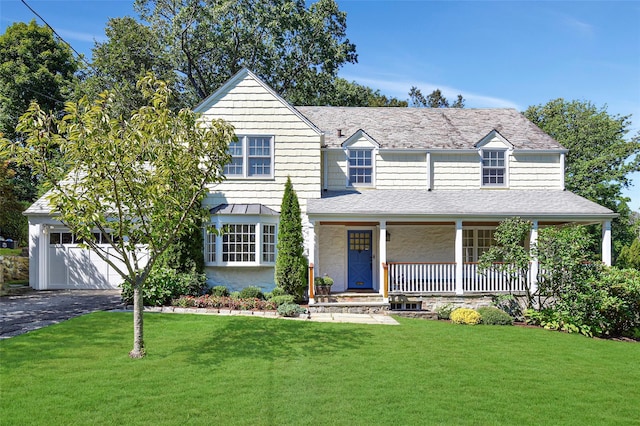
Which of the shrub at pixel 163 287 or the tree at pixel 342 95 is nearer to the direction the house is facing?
the shrub

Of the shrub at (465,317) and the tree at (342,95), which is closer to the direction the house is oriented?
the shrub

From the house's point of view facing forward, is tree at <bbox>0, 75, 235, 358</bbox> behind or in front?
in front

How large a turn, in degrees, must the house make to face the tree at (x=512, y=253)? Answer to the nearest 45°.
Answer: approximately 45° to its left

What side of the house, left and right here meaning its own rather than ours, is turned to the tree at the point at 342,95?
back

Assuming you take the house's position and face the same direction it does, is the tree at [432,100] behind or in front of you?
behind

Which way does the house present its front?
toward the camera
